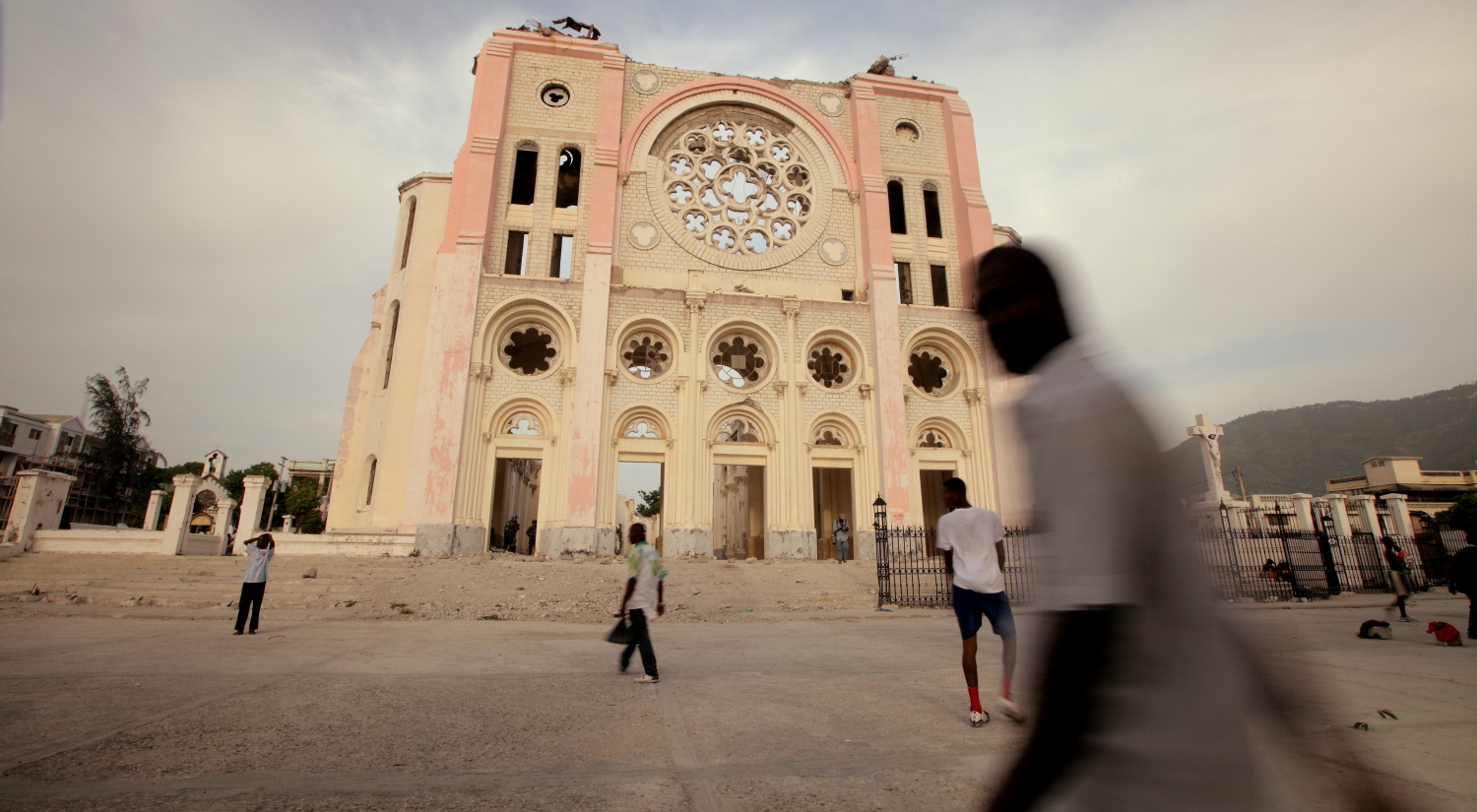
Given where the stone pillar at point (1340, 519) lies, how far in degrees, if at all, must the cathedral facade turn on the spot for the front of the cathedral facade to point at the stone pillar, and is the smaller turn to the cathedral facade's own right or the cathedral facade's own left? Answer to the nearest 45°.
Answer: approximately 90° to the cathedral facade's own left

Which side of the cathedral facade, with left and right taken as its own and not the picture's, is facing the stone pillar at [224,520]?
right

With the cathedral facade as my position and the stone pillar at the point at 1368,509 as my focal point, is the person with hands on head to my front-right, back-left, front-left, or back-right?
back-right

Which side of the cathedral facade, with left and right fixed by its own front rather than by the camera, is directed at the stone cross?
left

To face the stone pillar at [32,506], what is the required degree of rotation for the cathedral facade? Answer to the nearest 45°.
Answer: approximately 90° to its right

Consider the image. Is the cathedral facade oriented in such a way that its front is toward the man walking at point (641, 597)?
yes

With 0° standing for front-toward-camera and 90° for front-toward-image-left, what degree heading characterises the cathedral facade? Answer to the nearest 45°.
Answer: approximately 0°

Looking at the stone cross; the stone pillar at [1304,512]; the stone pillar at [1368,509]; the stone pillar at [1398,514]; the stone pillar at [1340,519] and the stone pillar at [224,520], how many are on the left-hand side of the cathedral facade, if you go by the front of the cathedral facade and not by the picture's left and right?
5

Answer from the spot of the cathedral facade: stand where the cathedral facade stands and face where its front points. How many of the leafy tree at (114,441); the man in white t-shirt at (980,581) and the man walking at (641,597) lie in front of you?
2

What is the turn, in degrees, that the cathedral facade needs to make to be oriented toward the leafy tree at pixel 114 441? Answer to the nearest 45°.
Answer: approximately 135° to its right

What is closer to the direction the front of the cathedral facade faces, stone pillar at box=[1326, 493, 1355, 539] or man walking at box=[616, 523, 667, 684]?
the man walking

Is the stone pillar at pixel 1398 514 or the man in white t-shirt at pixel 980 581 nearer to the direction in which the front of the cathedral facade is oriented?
the man in white t-shirt

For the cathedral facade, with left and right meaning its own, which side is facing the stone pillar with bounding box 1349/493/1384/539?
left
